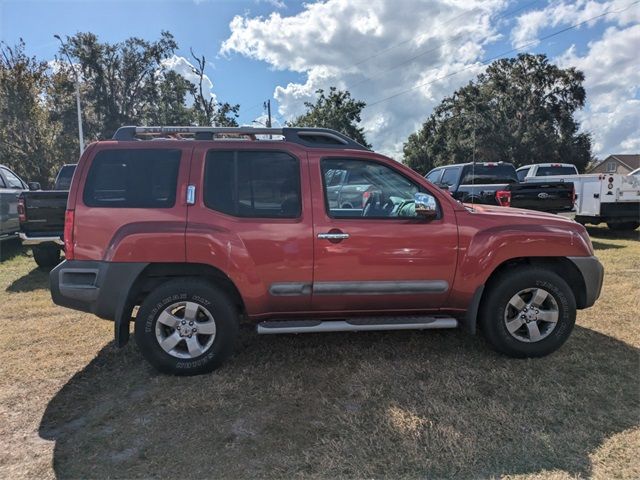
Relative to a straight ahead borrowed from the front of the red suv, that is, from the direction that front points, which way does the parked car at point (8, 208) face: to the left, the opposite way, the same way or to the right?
to the left

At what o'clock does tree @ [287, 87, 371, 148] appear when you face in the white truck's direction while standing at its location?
The tree is roughly at 12 o'clock from the white truck.

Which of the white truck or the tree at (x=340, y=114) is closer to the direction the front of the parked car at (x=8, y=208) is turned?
the tree

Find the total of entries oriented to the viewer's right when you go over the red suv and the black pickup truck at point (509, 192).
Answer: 1

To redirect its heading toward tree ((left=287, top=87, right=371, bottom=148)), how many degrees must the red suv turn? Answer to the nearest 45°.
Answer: approximately 90° to its left

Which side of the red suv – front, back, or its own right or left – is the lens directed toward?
right

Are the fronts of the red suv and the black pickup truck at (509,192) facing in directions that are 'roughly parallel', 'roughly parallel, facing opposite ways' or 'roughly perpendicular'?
roughly perpendicular

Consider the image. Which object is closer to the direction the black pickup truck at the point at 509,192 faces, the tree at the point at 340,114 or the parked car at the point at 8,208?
the tree

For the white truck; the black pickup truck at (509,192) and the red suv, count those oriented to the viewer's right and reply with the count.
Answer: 1

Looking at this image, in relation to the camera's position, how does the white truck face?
facing away from the viewer and to the left of the viewer

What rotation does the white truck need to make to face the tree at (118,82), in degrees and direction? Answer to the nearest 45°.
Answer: approximately 45° to its left

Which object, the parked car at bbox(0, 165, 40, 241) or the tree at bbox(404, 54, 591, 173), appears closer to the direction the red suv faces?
the tree
